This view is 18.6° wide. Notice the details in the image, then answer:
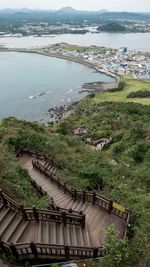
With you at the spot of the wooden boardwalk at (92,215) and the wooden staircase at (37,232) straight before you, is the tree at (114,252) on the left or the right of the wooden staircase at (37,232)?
left

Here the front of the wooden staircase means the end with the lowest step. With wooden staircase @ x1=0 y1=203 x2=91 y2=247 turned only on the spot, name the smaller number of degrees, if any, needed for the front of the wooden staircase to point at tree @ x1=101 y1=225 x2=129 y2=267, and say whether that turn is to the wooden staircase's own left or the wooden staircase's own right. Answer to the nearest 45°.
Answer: approximately 45° to the wooden staircase's own right
